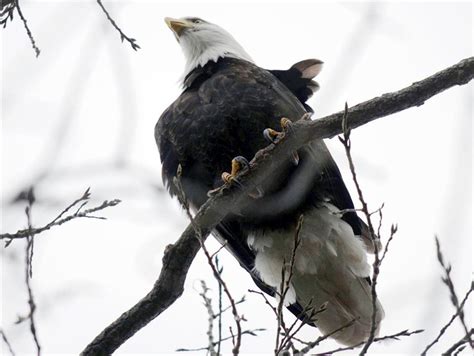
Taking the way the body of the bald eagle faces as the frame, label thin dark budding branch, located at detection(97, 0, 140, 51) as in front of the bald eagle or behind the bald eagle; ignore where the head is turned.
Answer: in front
